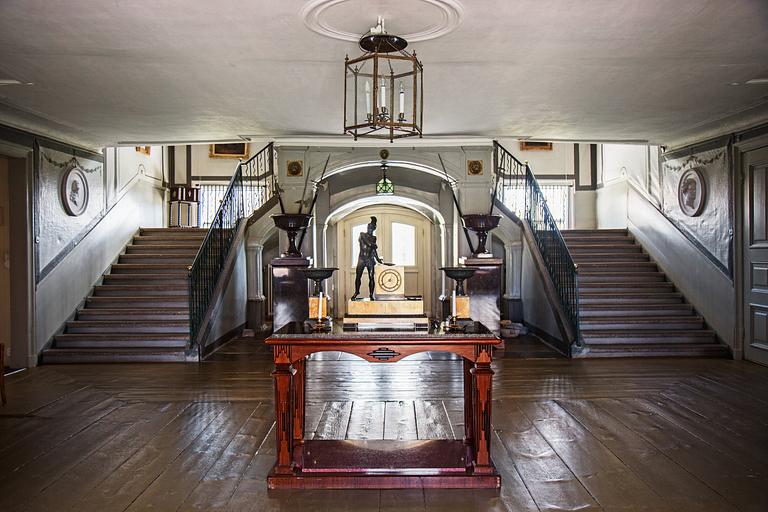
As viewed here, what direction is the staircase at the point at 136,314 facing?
toward the camera

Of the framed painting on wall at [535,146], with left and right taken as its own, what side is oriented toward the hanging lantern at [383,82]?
front

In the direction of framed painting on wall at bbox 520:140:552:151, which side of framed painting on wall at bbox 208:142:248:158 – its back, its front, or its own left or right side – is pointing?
left

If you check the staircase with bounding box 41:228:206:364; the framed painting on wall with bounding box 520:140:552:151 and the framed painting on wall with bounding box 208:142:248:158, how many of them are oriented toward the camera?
3

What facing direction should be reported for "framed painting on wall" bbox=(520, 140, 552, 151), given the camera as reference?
facing the viewer

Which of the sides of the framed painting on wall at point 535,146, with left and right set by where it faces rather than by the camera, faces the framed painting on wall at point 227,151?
right

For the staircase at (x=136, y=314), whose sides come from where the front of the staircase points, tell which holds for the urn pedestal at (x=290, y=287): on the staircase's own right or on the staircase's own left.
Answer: on the staircase's own left

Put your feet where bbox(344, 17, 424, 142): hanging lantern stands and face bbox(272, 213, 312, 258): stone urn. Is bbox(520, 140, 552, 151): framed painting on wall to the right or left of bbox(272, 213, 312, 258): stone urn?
right

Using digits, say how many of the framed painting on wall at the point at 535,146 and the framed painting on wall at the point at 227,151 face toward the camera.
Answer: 2

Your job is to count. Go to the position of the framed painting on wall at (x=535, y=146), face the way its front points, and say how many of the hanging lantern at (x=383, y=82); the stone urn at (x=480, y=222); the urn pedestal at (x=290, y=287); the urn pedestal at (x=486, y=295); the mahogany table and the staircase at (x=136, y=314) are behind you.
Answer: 0

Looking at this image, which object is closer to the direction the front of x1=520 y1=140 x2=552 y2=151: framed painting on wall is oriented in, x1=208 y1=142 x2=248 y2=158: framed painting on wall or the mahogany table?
the mahogany table

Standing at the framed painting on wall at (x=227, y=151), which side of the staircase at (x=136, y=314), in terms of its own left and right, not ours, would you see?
back

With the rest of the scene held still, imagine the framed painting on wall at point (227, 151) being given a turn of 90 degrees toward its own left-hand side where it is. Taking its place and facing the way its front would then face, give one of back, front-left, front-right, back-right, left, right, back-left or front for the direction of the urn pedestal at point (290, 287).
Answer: right

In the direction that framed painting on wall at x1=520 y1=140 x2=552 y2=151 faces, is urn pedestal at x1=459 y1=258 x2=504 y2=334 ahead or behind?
ahead

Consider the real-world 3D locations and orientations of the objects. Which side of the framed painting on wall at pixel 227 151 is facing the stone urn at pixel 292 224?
front

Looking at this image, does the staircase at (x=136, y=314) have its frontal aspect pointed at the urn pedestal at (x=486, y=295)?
no

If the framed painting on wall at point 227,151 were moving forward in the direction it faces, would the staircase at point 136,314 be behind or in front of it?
in front

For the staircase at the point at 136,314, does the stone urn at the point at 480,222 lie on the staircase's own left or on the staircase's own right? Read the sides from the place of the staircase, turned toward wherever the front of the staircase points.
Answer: on the staircase's own left

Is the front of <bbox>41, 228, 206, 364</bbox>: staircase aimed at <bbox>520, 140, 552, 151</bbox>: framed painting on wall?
no
